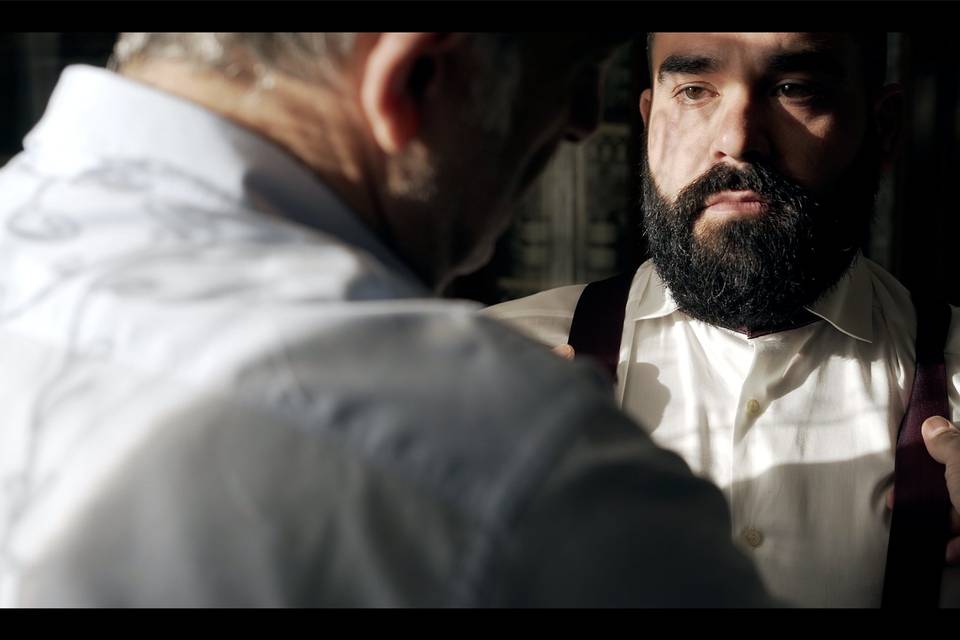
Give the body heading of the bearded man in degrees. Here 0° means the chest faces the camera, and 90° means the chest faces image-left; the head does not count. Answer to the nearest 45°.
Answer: approximately 0°
